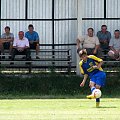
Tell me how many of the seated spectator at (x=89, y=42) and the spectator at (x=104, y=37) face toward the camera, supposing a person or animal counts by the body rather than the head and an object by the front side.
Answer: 2

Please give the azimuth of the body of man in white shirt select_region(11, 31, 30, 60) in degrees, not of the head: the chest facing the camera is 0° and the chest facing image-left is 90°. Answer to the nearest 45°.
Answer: approximately 0°

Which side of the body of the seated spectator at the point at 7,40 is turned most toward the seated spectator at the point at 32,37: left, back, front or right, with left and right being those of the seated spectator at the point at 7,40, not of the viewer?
left

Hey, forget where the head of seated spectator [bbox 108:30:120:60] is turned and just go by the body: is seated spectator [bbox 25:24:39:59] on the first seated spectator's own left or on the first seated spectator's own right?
on the first seated spectator's own right

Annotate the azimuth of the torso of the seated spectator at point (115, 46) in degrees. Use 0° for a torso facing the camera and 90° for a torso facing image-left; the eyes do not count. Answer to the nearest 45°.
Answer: approximately 0°

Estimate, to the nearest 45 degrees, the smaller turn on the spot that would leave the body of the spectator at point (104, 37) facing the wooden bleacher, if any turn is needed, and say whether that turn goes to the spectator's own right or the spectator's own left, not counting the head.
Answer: approximately 90° to the spectator's own right

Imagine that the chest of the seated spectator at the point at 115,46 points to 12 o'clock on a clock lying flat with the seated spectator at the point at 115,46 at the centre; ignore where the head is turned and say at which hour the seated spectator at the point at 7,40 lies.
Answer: the seated spectator at the point at 7,40 is roughly at 3 o'clock from the seated spectator at the point at 115,46.
